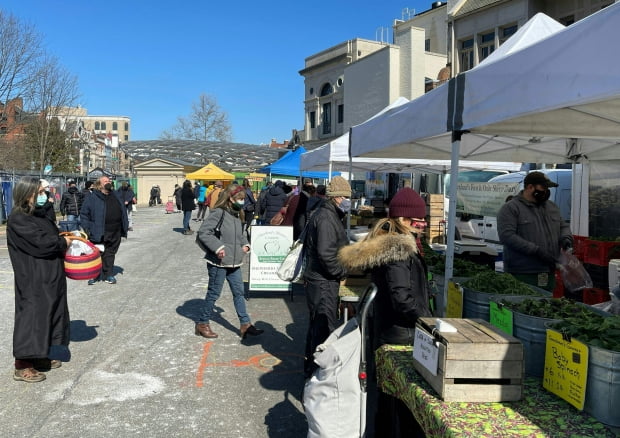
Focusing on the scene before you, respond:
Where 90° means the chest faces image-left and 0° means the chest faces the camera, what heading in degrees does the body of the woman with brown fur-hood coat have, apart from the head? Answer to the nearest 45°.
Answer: approximately 270°

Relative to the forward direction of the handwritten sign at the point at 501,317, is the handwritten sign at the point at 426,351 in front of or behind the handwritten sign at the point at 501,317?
in front

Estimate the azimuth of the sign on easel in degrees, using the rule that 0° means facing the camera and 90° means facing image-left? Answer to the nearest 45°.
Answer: approximately 0°

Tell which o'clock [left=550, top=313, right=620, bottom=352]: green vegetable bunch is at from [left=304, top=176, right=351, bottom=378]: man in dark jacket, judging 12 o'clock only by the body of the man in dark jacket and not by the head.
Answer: The green vegetable bunch is roughly at 2 o'clock from the man in dark jacket.

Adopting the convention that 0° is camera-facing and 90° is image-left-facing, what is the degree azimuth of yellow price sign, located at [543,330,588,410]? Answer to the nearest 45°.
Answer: approximately 45°

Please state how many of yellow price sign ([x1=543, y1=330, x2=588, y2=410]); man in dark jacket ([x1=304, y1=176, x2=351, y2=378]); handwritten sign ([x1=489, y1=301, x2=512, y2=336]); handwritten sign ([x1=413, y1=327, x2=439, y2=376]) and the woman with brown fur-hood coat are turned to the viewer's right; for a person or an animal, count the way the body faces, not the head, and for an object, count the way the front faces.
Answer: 2

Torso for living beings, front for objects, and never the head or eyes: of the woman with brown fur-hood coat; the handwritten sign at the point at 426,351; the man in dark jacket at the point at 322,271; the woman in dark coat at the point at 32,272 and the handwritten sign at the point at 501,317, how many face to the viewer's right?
3

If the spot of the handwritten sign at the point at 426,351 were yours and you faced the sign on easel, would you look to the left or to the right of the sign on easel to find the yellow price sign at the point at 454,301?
right

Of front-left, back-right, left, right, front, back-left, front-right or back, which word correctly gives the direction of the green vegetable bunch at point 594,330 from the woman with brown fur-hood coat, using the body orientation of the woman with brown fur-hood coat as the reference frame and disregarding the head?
front-right

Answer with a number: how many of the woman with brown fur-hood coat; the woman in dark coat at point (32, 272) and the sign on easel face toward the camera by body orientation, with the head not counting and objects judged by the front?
1

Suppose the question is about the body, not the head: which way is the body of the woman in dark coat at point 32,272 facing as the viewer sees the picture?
to the viewer's right

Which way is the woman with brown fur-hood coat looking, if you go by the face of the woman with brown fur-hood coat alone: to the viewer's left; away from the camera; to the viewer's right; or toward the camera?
to the viewer's right

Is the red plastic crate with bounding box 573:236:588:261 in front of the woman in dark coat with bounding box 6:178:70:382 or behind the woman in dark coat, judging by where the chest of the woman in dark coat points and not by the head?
in front
